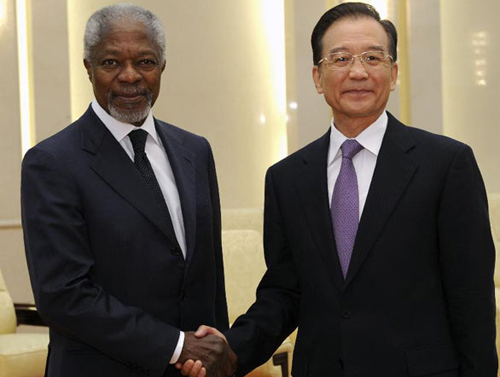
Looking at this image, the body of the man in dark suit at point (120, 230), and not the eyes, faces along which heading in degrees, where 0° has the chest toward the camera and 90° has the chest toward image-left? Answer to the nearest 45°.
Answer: approximately 315°
